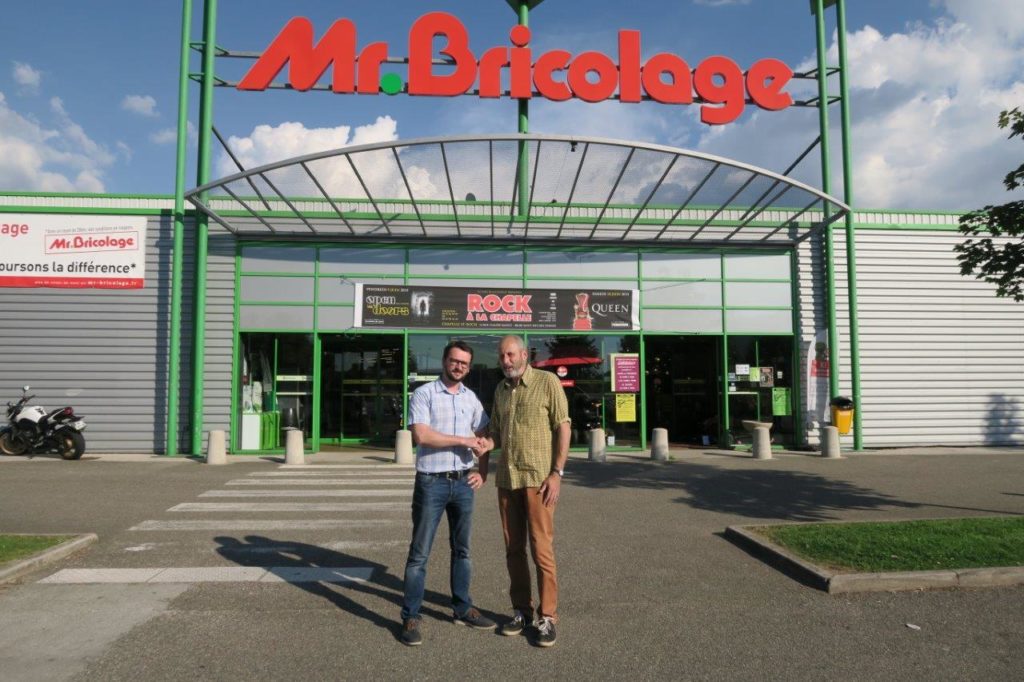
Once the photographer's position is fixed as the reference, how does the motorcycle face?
facing away from the viewer and to the left of the viewer

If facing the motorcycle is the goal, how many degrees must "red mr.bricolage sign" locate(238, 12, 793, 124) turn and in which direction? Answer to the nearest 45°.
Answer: approximately 90° to its right

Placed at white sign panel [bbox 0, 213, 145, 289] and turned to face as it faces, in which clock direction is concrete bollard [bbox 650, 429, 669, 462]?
The concrete bollard is roughly at 10 o'clock from the white sign panel.

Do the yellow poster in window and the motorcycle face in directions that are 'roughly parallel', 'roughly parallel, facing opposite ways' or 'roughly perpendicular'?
roughly perpendicular

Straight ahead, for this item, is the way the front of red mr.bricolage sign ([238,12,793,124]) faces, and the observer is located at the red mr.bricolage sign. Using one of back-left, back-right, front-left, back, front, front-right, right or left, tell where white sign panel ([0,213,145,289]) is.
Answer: right

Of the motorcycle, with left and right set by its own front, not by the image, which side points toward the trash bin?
back

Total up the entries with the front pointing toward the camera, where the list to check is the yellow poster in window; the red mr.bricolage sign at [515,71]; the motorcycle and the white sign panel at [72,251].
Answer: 3

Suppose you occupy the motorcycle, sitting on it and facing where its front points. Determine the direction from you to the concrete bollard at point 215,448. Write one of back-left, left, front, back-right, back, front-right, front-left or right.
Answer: back

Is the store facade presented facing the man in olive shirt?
yes
